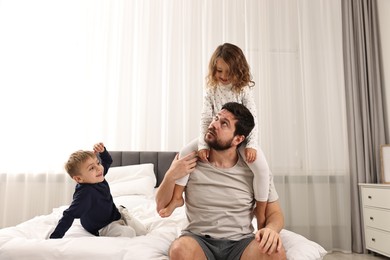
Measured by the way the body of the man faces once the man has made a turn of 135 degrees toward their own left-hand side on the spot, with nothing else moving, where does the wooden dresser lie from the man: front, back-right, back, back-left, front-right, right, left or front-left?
front

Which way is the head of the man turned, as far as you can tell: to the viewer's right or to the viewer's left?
to the viewer's left

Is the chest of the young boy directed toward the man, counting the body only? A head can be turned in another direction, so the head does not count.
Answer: yes
